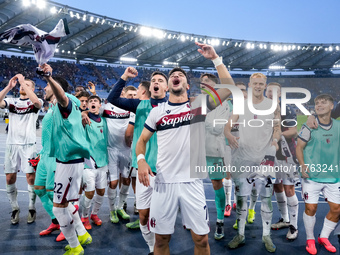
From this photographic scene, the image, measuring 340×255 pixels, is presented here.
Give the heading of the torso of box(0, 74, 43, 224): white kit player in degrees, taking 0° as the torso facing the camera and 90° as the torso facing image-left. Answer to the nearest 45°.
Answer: approximately 0°

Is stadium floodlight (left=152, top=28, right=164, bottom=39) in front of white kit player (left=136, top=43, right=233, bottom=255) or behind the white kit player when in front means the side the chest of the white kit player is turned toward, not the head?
behind

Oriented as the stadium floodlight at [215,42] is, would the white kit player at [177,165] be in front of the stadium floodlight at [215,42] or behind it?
in front

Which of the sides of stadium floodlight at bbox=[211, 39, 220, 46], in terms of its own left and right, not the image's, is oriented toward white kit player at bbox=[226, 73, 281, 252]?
front

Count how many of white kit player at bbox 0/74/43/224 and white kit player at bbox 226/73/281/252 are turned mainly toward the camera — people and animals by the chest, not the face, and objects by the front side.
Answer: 2

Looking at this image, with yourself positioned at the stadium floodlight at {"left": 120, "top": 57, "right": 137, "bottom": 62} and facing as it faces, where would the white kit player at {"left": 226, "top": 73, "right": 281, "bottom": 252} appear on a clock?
The white kit player is roughly at 12 o'clock from the stadium floodlight.

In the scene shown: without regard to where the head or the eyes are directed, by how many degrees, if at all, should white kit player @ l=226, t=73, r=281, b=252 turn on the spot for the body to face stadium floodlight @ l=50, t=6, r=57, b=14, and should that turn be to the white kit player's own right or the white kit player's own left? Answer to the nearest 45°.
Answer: approximately 135° to the white kit player's own right

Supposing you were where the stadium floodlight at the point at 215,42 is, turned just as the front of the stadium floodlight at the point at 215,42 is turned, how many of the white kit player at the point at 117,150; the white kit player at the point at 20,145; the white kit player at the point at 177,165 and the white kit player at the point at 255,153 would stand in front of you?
4

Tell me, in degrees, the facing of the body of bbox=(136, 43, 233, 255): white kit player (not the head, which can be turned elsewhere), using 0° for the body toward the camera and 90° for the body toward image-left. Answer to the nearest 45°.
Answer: approximately 0°

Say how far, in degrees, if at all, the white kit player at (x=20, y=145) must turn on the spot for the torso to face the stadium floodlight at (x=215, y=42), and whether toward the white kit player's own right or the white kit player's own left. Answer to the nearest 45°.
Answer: approximately 135° to the white kit player's own left

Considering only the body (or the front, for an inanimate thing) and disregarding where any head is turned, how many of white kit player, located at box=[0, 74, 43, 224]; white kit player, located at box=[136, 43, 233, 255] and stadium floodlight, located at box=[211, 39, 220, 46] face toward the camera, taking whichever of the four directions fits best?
3

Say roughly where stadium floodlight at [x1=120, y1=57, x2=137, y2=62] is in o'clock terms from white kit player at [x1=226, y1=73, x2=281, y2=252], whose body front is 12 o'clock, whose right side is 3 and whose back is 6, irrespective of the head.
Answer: The stadium floodlight is roughly at 5 o'clock from the white kit player.

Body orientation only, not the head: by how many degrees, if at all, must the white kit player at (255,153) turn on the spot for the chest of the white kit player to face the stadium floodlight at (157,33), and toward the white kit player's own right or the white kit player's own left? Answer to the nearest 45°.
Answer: approximately 135° to the white kit player's own right

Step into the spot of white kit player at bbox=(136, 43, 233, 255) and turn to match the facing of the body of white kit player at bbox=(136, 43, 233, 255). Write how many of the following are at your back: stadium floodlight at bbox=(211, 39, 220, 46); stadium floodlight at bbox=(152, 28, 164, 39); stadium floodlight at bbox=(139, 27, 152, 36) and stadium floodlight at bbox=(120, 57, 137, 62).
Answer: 4

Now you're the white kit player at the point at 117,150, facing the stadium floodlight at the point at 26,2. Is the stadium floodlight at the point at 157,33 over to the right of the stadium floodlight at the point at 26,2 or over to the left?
right
